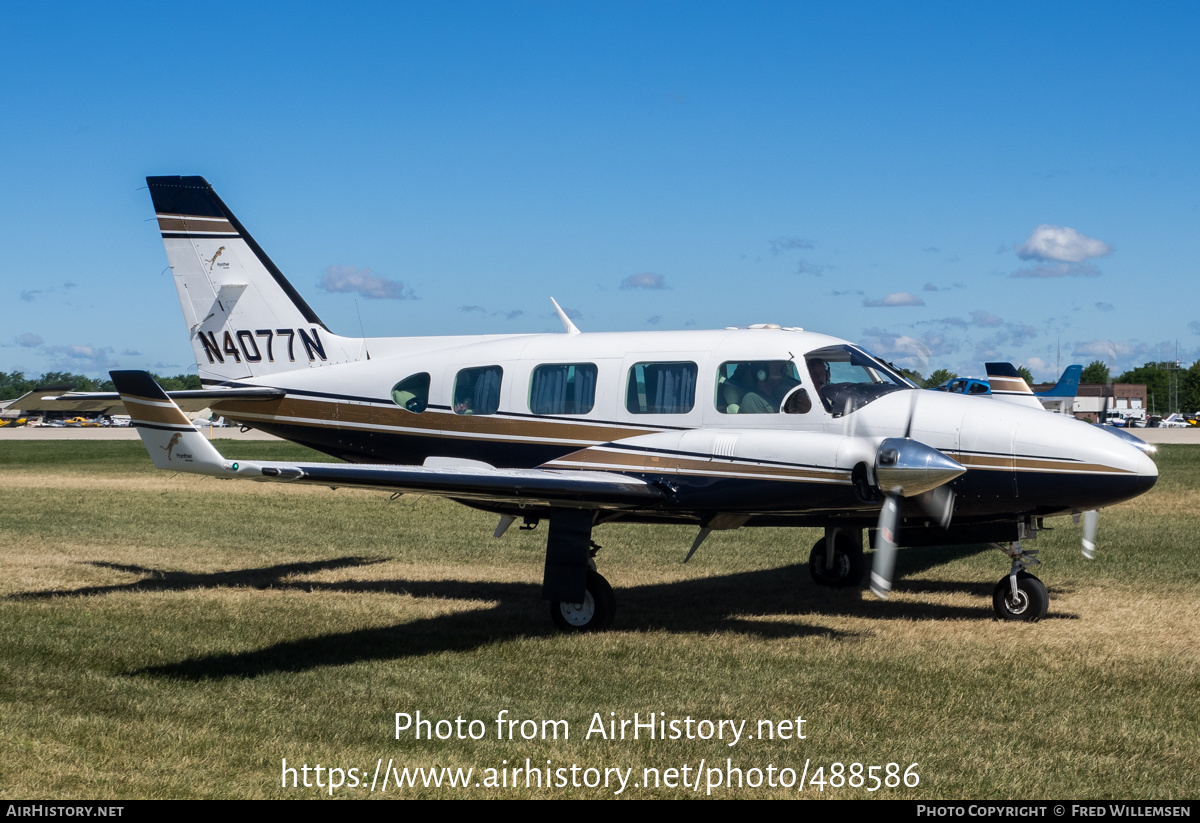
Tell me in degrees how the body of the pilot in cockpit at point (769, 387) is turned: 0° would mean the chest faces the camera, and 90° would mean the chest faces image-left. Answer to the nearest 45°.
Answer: approximately 270°
